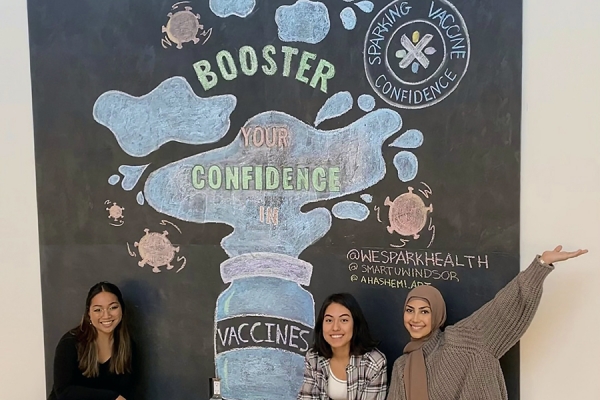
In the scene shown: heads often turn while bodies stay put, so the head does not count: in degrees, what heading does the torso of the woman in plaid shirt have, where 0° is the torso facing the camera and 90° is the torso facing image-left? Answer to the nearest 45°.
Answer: approximately 0°

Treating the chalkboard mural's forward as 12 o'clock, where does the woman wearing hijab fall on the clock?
The woman wearing hijab is roughly at 10 o'clock from the chalkboard mural.

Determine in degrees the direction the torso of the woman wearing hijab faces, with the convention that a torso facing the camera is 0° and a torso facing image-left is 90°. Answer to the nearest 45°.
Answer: approximately 45°

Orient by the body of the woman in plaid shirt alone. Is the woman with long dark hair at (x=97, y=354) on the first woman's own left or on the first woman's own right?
on the first woman's own right

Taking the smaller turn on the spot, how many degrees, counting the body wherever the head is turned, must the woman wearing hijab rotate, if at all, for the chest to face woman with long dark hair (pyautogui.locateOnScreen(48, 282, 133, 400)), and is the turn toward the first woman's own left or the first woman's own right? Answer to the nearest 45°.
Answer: approximately 45° to the first woman's own right
